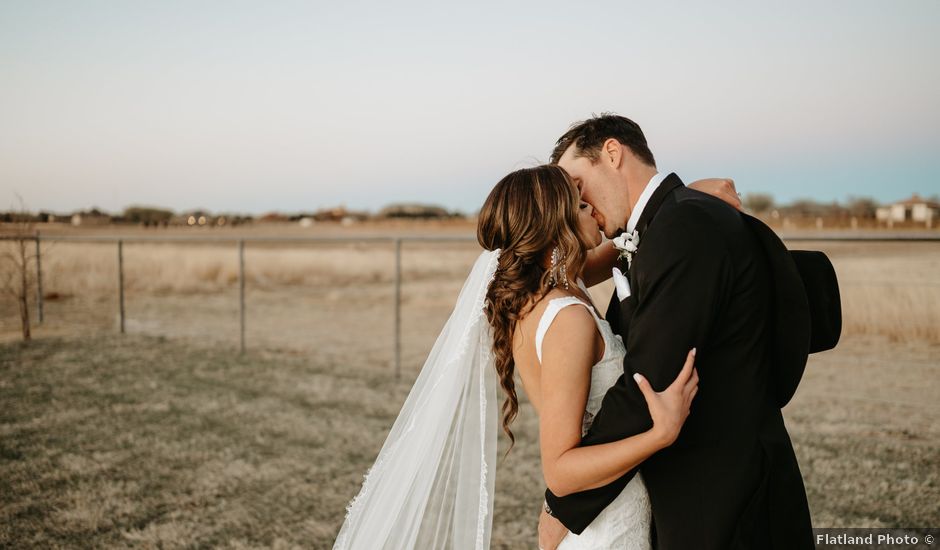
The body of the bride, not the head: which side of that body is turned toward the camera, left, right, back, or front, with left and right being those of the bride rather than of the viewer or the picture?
right

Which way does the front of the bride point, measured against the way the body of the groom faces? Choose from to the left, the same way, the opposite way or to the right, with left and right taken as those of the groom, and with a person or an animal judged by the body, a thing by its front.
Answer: the opposite way

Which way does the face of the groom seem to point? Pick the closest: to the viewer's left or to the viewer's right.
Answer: to the viewer's left

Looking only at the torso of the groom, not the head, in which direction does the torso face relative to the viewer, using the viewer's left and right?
facing to the left of the viewer

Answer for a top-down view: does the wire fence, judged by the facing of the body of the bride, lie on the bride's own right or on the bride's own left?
on the bride's own left

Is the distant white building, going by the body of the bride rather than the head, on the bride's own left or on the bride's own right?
on the bride's own left

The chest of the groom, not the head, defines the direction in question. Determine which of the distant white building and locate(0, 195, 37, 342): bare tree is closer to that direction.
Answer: the bare tree

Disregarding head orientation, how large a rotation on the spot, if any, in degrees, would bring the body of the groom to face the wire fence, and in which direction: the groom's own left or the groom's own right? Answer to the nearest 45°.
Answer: approximately 45° to the groom's own right

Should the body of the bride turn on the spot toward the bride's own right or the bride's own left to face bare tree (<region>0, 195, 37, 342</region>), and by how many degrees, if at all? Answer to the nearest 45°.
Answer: approximately 135° to the bride's own left

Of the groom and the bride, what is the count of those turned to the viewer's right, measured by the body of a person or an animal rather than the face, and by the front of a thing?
1

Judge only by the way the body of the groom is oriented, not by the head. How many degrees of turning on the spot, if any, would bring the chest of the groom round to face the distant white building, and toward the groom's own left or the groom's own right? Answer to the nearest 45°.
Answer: approximately 90° to the groom's own right

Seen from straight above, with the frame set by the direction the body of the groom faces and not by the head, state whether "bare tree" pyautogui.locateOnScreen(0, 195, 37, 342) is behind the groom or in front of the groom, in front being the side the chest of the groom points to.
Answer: in front
